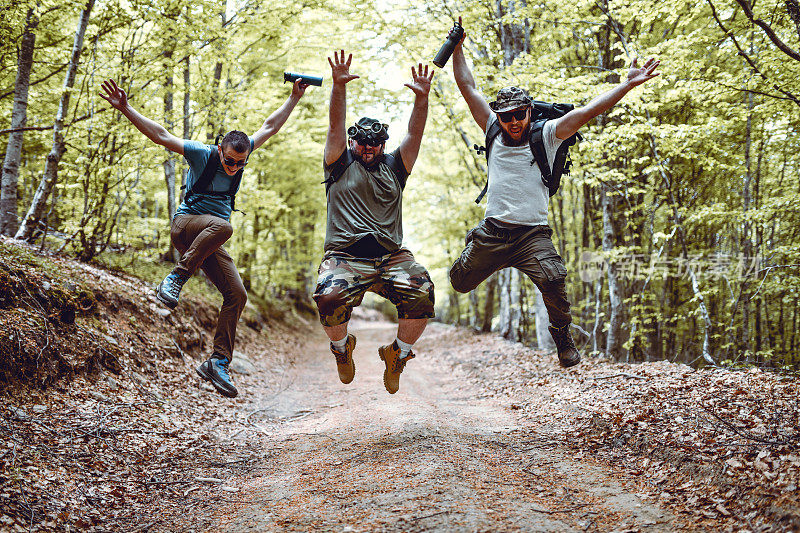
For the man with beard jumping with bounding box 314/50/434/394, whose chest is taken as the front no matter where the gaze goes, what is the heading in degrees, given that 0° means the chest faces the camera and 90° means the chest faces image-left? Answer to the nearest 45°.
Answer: approximately 0°

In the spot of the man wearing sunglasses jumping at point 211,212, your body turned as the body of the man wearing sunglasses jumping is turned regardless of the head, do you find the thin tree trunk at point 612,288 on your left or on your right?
on your left

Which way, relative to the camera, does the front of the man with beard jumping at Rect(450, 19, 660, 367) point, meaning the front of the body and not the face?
toward the camera

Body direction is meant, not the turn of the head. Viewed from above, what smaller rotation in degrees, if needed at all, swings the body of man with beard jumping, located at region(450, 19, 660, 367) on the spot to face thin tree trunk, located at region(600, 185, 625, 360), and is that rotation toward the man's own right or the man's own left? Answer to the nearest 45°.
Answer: approximately 180°

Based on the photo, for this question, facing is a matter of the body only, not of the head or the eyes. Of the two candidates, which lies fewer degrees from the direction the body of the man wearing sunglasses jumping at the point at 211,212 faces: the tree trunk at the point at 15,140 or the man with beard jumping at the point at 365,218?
the man with beard jumping

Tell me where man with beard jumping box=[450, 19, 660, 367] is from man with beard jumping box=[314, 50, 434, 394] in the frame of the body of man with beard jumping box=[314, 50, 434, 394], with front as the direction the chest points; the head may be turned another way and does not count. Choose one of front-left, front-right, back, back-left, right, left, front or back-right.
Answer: left

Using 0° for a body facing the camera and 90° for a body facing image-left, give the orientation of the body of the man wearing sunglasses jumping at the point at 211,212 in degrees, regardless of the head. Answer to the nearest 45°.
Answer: approximately 315°

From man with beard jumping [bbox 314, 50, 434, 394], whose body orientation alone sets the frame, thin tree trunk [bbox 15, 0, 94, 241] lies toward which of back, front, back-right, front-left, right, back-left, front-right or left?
back-right

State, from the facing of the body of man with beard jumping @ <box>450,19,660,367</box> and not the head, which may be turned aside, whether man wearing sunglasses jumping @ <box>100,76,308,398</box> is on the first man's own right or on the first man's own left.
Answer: on the first man's own right

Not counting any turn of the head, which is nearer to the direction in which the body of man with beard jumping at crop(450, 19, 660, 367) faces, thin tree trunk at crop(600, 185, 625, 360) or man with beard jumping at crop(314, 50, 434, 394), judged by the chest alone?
the man with beard jumping

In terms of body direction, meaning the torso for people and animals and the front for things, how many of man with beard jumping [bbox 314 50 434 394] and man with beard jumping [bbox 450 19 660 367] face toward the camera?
2

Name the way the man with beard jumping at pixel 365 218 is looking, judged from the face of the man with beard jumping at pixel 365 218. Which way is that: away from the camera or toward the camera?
toward the camera
